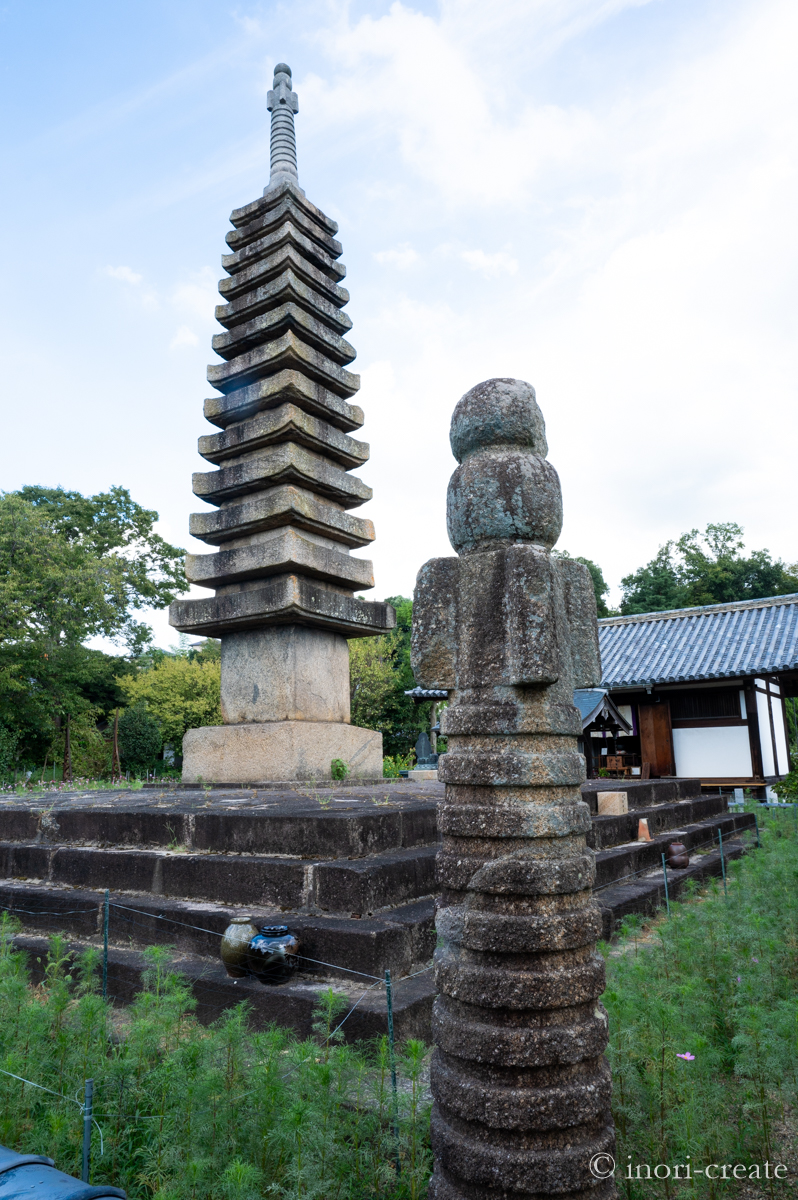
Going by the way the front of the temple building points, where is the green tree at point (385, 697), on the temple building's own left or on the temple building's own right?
on the temple building's own right

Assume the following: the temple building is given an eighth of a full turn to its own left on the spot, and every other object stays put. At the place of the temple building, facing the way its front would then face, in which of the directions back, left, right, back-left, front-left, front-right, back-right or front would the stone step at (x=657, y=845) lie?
front

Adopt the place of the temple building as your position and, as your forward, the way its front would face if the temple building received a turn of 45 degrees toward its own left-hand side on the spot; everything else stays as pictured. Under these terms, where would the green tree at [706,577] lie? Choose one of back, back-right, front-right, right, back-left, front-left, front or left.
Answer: back

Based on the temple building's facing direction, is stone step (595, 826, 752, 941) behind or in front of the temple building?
in front

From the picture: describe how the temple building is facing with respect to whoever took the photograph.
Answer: facing the viewer and to the left of the viewer

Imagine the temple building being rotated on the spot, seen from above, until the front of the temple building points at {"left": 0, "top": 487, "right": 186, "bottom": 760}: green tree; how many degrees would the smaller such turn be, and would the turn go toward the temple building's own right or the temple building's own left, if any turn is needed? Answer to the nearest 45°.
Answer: approximately 45° to the temple building's own right
